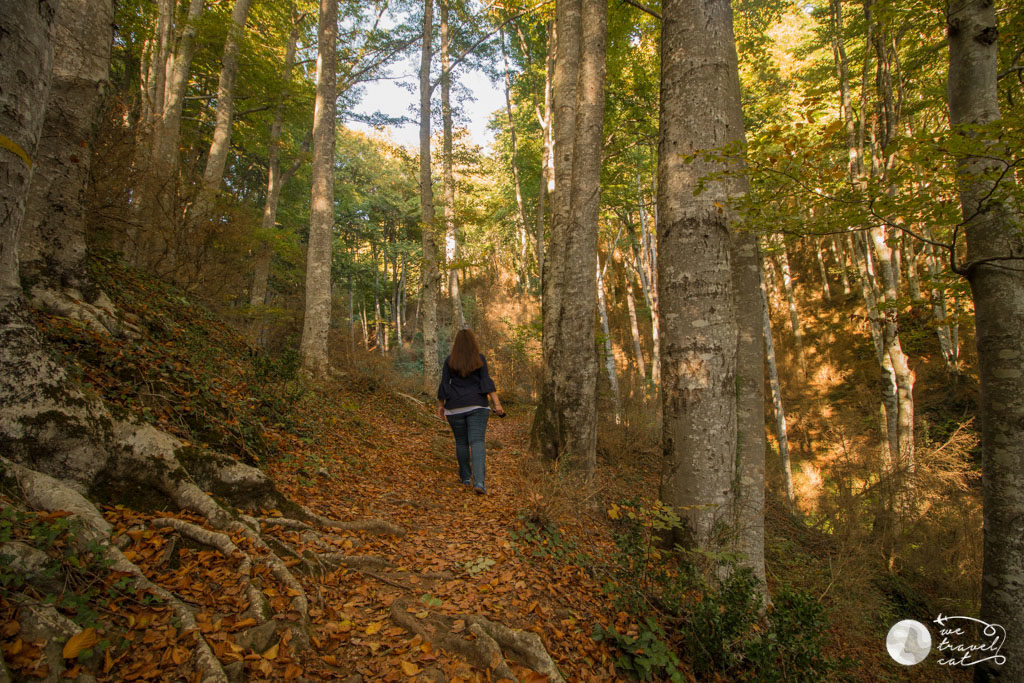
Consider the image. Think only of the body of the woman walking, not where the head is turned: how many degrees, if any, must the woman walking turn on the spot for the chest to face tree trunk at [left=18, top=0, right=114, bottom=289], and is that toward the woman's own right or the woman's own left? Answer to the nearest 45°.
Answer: approximately 90° to the woman's own left

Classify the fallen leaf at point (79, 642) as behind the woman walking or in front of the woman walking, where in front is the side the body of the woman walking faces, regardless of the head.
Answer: behind

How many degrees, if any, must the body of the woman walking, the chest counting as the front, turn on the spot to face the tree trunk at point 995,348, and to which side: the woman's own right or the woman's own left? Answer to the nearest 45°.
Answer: approximately 90° to the woman's own right

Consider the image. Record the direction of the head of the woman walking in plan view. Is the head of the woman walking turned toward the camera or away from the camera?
away from the camera

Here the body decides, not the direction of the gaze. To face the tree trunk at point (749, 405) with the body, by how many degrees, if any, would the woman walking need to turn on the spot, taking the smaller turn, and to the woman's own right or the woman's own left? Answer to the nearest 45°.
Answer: approximately 135° to the woman's own right

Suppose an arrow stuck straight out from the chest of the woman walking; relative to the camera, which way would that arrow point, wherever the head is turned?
away from the camera

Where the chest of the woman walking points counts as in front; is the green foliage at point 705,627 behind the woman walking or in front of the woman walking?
behind

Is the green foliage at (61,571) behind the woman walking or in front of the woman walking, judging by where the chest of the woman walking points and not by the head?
behind

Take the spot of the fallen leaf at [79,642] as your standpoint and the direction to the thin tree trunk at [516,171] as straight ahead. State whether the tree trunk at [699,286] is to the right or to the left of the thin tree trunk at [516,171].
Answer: right

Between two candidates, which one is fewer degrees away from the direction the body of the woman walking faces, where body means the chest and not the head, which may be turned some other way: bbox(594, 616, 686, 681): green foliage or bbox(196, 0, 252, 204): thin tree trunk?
the thin tree trunk

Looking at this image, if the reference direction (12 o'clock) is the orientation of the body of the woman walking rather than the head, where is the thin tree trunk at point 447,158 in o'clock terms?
The thin tree trunk is roughly at 12 o'clock from the woman walking.

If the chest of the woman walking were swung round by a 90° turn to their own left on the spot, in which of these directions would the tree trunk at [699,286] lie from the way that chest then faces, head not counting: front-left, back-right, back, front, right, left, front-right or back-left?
back-left
